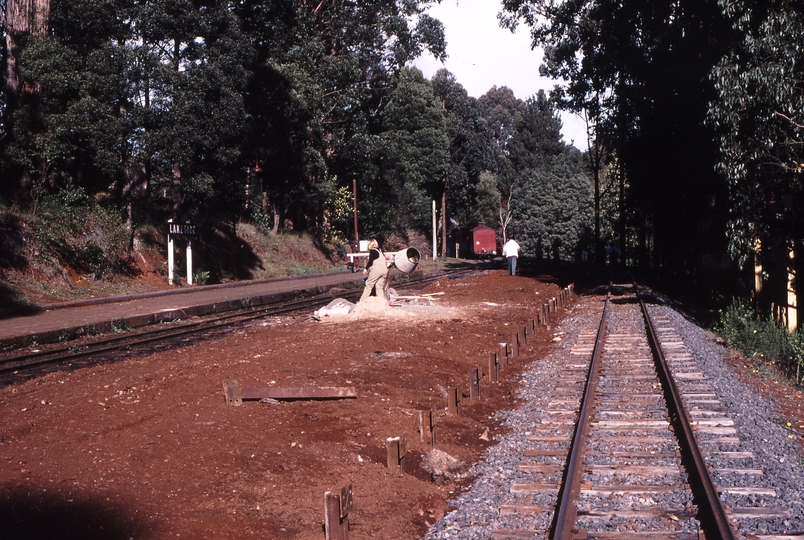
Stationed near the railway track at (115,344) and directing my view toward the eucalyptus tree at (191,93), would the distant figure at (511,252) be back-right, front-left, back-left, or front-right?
front-right

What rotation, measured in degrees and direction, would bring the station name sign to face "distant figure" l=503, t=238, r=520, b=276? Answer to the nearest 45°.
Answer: approximately 45° to its left

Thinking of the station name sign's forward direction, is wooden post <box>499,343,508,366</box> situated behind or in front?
in front

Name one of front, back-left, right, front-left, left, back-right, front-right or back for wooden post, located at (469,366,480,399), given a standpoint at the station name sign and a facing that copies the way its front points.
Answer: front-right

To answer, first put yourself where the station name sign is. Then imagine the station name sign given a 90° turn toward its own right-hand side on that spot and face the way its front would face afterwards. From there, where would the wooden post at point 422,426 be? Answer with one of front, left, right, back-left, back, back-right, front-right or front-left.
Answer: front-left

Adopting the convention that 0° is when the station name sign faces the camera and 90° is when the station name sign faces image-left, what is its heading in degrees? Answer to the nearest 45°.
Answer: approximately 315°

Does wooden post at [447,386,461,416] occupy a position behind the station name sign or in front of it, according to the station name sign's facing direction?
in front

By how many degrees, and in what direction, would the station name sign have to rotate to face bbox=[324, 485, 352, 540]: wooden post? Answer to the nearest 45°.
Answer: approximately 45° to its right

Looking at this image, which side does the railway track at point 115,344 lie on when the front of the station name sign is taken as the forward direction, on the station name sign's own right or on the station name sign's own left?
on the station name sign's own right

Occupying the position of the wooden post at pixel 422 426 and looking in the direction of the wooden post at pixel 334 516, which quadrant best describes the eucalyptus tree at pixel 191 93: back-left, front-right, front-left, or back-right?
back-right

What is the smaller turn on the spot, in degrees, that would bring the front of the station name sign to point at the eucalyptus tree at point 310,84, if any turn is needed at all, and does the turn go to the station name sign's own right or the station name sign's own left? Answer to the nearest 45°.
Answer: approximately 90° to the station name sign's own left
